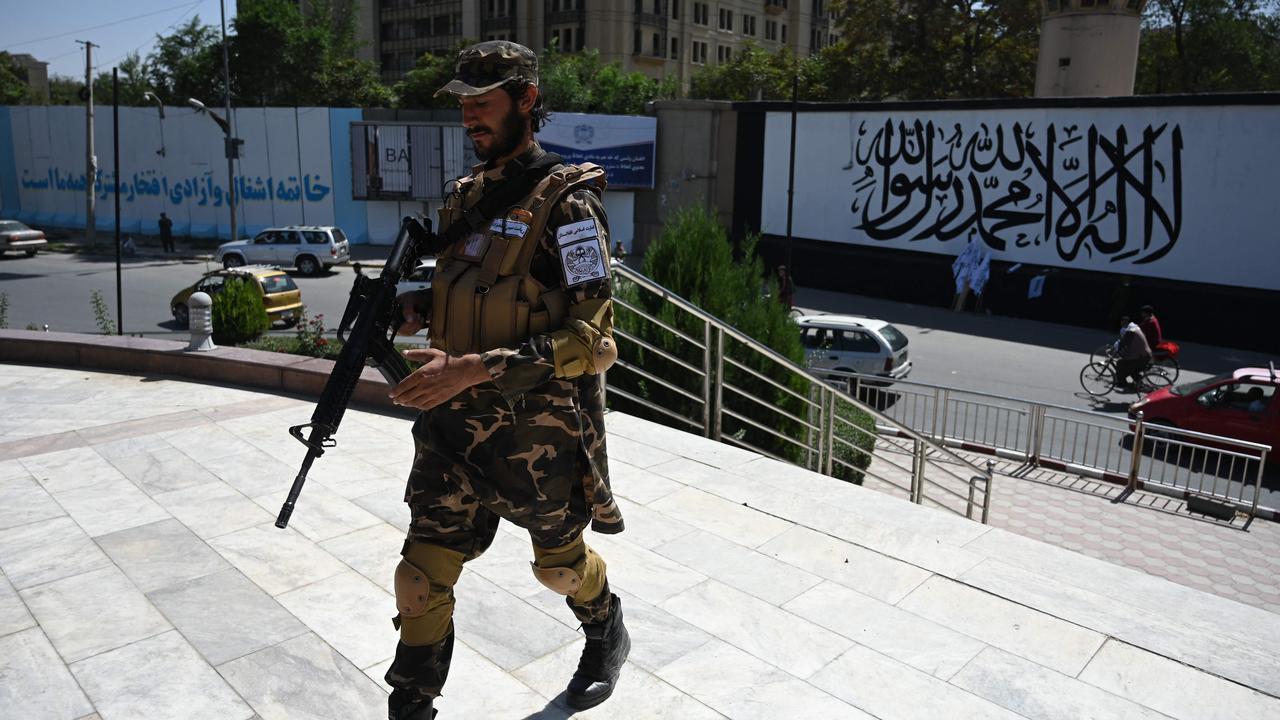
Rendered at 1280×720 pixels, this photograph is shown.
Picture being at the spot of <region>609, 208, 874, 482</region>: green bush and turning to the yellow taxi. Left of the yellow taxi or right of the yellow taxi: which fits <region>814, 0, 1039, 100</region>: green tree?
right

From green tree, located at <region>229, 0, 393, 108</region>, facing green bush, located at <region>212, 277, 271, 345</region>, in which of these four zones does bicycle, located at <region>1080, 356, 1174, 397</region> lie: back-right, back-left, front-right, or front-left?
front-left

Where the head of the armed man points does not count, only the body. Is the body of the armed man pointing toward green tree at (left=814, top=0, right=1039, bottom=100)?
no

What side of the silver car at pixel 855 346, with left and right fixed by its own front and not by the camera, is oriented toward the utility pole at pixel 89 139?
front

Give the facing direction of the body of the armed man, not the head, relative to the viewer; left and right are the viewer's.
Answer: facing the viewer and to the left of the viewer

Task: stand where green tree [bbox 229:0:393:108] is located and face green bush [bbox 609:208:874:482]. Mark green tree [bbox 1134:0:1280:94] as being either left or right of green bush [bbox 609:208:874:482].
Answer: left

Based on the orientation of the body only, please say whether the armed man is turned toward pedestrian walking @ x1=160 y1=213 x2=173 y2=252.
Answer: no

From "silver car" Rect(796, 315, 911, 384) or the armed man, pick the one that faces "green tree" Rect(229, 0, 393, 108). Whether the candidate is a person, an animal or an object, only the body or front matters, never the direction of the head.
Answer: the silver car

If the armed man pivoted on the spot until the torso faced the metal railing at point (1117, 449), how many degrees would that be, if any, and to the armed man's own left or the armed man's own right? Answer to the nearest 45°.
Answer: approximately 180°

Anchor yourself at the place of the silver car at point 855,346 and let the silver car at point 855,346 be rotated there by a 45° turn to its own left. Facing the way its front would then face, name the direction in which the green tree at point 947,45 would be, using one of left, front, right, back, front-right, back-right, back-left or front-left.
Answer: right

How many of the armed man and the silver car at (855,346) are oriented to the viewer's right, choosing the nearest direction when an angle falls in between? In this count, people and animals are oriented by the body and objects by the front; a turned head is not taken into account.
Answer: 0

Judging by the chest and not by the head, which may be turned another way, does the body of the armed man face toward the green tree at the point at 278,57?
no

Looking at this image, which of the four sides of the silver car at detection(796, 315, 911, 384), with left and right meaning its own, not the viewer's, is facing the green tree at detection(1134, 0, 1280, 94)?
right

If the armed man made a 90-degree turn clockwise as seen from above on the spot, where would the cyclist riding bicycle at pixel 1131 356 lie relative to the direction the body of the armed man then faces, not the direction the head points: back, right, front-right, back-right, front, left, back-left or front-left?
right
